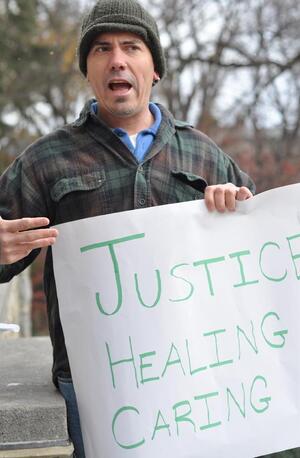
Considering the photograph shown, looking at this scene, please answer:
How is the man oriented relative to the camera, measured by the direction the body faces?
toward the camera
